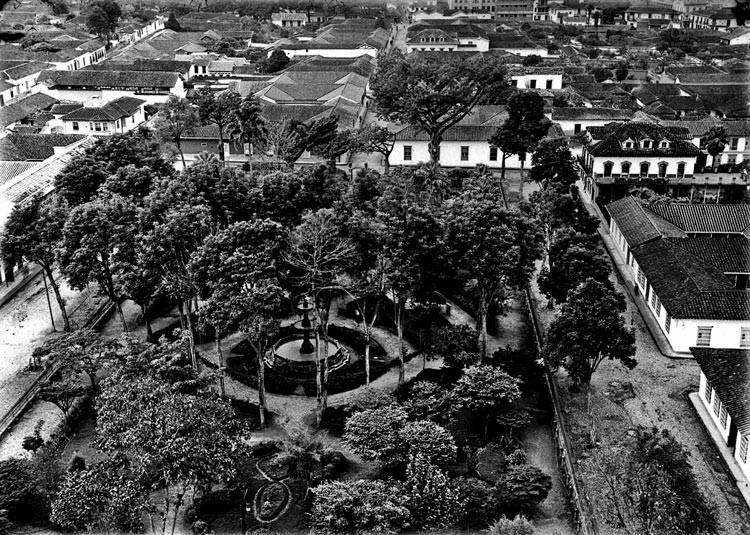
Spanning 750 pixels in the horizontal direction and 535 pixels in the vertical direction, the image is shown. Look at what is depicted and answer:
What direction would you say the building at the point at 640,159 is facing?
toward the camera

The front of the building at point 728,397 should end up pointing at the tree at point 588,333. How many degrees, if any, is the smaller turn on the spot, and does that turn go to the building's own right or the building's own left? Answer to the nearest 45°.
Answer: approximately 45° to the building's own right

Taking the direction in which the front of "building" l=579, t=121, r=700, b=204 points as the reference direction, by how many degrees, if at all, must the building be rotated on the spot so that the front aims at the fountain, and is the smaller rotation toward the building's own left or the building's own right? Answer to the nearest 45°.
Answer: approximately 45° to the building's own right

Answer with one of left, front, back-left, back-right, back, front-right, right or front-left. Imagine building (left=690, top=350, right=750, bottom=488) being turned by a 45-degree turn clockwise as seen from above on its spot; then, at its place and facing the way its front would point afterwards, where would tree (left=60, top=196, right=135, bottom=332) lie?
front

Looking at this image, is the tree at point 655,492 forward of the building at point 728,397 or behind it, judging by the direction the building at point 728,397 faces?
forward

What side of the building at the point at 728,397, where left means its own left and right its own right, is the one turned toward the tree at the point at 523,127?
right

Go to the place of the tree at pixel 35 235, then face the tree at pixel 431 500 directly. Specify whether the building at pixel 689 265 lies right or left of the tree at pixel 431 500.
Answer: left

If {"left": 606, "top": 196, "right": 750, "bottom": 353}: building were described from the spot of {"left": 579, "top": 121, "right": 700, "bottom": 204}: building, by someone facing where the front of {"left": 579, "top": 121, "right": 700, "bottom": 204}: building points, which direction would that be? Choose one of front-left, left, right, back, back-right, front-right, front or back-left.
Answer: front

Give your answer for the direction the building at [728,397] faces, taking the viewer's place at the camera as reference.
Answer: facing the viewer and to the left of the viewer

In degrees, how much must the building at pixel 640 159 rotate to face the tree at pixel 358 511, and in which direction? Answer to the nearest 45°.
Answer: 0° — it already faces it

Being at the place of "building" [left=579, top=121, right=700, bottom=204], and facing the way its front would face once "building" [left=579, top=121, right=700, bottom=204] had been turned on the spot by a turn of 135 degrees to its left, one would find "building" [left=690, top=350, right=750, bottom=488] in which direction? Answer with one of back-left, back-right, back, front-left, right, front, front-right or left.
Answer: back-right

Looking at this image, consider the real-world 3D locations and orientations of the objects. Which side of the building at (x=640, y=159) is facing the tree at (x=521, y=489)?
front

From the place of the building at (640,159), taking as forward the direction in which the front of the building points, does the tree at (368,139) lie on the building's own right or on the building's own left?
on the building's own right

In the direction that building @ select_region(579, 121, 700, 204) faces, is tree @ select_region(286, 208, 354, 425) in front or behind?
in front

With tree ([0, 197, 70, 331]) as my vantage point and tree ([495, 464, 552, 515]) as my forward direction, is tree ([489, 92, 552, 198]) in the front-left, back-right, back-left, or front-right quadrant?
front-left

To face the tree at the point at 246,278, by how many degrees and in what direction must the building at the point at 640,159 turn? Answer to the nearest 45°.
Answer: approximately 45° to its right

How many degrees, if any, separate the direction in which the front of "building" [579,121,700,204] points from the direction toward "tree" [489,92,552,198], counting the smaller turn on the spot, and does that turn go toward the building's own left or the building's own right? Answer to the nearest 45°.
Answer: approximately 90° to the building's own right
